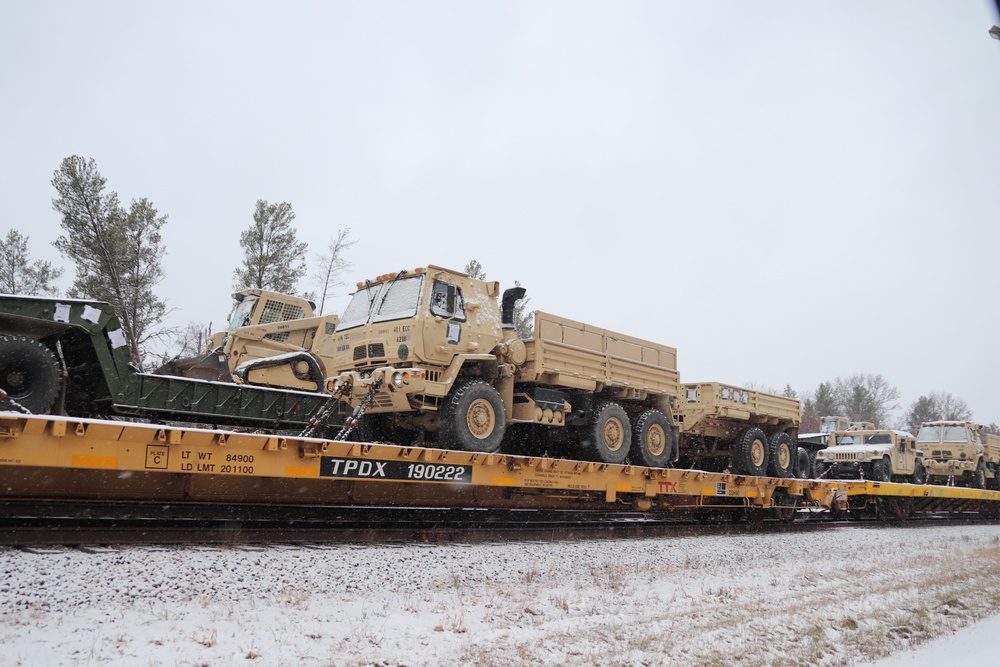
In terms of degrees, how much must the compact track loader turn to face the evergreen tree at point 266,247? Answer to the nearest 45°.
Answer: approximately 135° to its right

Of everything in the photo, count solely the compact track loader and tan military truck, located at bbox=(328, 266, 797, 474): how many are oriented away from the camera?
0

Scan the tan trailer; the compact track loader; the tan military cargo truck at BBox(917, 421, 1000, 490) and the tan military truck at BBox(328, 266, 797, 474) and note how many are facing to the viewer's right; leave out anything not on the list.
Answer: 0

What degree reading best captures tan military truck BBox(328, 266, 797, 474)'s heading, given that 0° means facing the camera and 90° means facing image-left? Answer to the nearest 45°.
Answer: approximately 45°

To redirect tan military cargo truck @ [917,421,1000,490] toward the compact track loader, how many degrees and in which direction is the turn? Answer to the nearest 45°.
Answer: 0° — it already faces it

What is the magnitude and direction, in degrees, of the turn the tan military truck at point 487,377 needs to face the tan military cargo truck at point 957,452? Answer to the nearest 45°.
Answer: approximately 180°

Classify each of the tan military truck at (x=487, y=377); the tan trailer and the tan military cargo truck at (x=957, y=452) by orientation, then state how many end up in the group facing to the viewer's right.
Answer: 0

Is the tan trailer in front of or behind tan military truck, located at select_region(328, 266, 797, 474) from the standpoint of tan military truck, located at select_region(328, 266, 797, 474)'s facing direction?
behind

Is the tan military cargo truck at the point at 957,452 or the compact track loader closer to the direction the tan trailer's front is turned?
the compact track loader

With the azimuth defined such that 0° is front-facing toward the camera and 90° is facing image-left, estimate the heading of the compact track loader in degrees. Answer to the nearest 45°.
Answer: approximately 45°

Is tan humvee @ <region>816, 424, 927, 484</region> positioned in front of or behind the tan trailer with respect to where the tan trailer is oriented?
behind

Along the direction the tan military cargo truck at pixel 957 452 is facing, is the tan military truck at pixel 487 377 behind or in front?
in front

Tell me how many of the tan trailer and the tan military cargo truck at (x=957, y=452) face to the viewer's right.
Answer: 0

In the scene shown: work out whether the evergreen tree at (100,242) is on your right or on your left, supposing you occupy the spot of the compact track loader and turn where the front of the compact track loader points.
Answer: on your right

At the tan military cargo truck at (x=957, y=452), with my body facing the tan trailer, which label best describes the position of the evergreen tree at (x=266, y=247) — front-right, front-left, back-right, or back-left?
front-right

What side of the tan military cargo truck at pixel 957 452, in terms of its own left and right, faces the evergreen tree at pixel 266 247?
front
